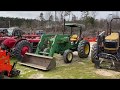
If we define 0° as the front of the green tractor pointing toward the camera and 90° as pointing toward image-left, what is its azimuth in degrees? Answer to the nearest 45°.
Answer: approximately 45°

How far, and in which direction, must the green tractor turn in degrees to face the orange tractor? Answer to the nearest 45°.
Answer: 0° — it already faces it
